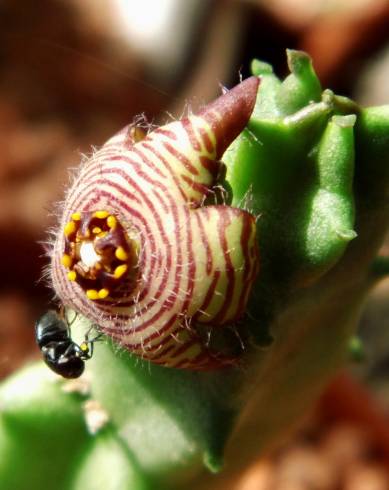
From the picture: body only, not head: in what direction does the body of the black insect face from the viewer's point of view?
to the viewer's right
